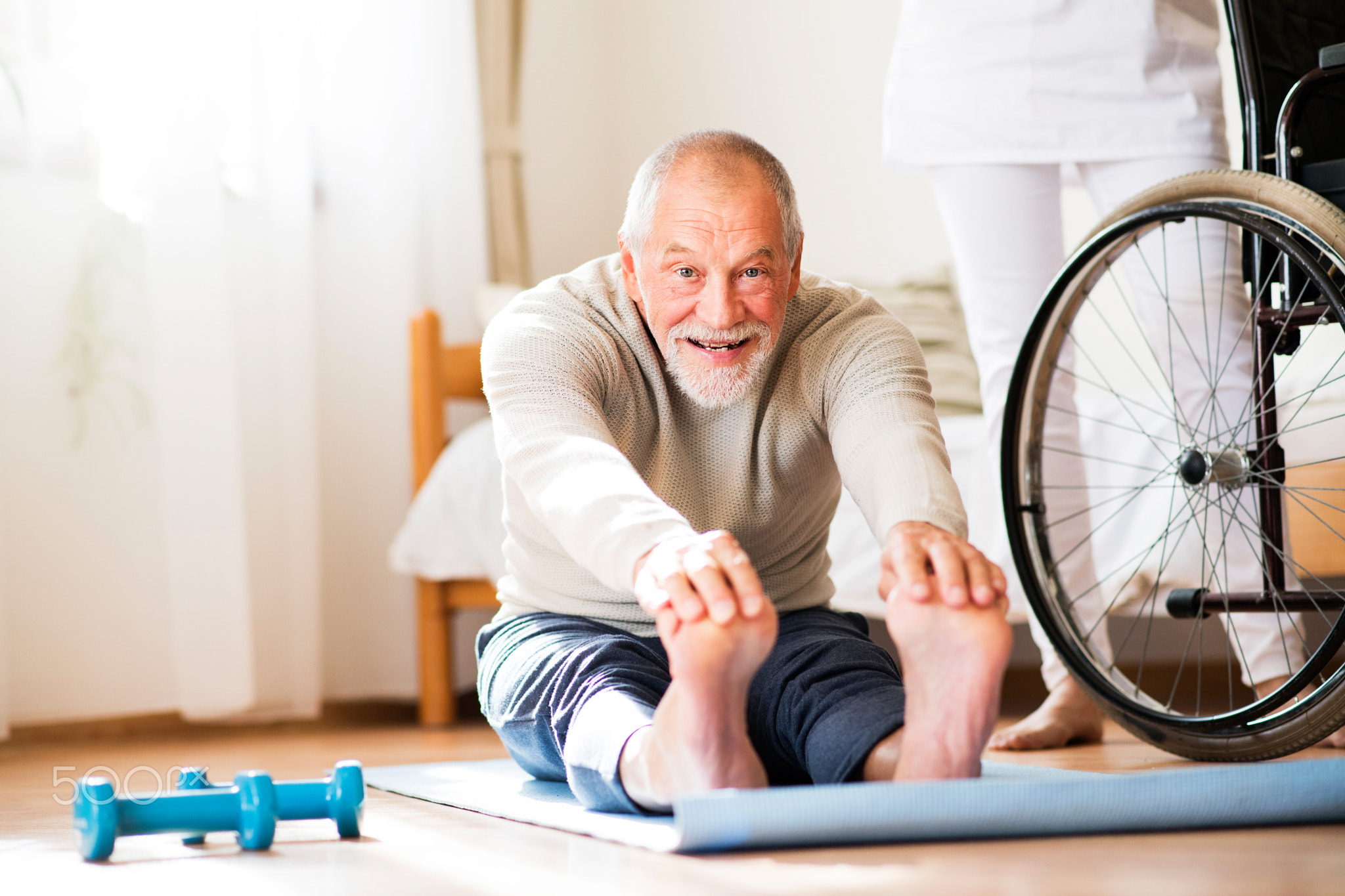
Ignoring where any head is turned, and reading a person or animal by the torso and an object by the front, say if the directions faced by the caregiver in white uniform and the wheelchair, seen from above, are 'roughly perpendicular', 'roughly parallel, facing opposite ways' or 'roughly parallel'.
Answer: roughly perpendicular

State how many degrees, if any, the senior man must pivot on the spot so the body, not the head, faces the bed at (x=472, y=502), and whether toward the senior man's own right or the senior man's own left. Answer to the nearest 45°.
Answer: approximately 180°

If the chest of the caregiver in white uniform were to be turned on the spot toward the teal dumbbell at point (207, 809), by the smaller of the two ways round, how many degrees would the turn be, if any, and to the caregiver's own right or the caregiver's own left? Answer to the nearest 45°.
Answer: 0° — they already face it
